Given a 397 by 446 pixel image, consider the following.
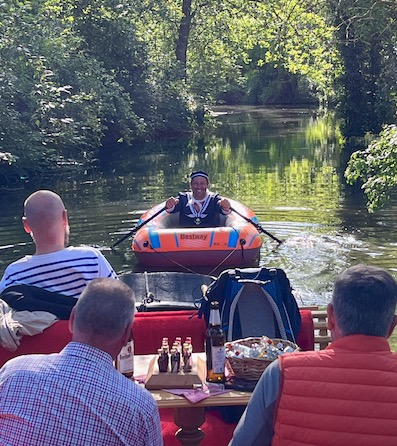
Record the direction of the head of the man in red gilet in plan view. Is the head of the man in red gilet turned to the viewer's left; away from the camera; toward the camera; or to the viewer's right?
away from the camera

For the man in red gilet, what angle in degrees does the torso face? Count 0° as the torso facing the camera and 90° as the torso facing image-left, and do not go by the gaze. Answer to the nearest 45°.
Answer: approximately 180°

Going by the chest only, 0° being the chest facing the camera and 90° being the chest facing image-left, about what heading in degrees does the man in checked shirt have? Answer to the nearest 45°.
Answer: approximately 180°

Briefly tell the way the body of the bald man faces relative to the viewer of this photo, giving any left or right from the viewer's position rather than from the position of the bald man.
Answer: facing away from the viewer

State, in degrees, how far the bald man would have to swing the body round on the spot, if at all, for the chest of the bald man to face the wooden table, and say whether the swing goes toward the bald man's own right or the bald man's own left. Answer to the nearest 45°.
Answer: approximately 135° to the bald man's own right
